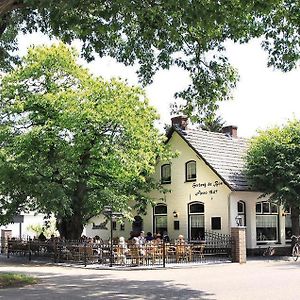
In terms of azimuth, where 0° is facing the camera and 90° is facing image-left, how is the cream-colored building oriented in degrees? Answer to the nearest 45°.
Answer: approximately 45°

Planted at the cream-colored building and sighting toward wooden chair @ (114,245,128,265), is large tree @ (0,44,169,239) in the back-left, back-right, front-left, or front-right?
front-right

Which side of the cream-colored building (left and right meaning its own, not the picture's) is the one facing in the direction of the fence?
front

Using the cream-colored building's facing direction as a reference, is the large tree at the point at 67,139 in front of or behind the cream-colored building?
in front

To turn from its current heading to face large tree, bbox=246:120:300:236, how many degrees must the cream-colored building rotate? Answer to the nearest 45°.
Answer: approximately 90° to its left

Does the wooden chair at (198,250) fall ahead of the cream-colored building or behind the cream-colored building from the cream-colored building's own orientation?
ahead

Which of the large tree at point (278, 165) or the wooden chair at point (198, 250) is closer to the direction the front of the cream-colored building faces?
the wooden chair

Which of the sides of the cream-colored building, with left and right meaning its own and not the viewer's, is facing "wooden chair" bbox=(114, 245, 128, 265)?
front

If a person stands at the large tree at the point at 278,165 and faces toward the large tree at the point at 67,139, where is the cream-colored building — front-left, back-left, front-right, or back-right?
front-right

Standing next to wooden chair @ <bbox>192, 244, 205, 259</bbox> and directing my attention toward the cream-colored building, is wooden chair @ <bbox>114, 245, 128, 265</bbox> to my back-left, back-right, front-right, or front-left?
back-left

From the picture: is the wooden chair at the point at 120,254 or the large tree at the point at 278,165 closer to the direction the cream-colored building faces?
the wooden chair

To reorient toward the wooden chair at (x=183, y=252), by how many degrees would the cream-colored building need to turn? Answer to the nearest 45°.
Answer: approximately 45° to its left
